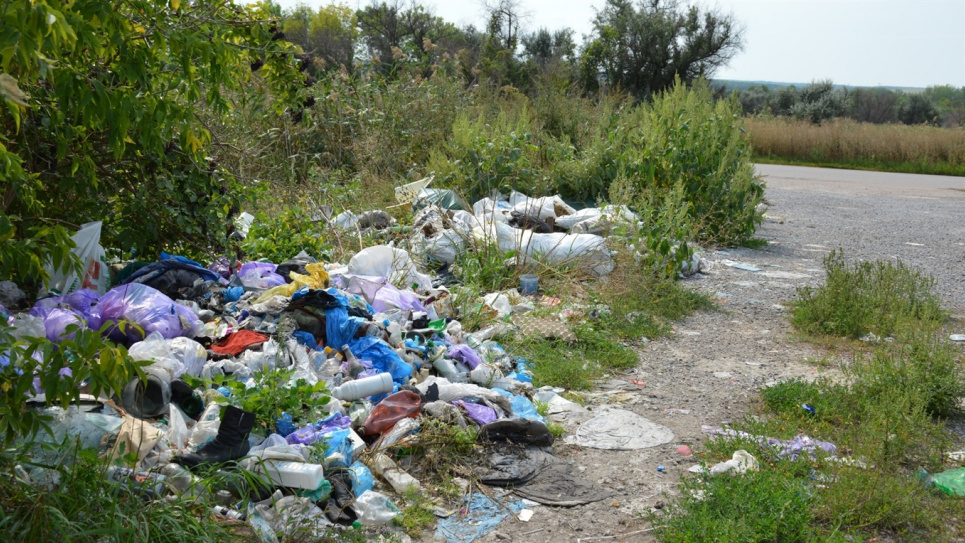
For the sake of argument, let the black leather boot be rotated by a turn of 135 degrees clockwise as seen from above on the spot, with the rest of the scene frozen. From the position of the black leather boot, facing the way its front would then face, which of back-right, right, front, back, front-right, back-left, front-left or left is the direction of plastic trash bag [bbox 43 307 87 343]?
left

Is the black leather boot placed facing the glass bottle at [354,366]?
no

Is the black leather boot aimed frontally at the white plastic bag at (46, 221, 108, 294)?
no

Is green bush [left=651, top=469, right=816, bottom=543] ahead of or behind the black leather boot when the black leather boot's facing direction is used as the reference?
behind

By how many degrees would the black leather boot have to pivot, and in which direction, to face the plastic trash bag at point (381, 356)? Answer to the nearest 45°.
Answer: approximately 135° to its right

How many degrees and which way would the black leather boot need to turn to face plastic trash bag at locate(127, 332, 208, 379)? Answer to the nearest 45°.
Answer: approximately 90° to its right

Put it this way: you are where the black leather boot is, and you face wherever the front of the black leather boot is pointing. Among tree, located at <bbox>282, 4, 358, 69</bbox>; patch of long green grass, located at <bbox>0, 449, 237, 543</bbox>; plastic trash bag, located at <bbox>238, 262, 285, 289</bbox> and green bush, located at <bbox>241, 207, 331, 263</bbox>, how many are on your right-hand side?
3

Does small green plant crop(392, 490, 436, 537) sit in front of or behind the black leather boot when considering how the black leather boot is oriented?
behind

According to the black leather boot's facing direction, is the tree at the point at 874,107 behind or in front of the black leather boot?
behind

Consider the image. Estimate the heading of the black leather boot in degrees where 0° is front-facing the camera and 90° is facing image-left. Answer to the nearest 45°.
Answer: approximately 90°

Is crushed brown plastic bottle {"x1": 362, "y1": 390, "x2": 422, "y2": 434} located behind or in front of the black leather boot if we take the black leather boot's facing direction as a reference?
behind

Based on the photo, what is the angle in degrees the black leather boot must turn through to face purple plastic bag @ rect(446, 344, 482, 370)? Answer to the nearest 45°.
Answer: approximately 135° to its right

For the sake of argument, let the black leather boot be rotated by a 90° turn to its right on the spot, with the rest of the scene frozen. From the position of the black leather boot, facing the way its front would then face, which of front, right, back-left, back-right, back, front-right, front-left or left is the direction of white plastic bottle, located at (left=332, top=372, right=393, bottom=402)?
front-right

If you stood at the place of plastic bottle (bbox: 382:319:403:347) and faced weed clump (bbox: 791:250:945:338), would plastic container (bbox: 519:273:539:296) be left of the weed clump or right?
left
